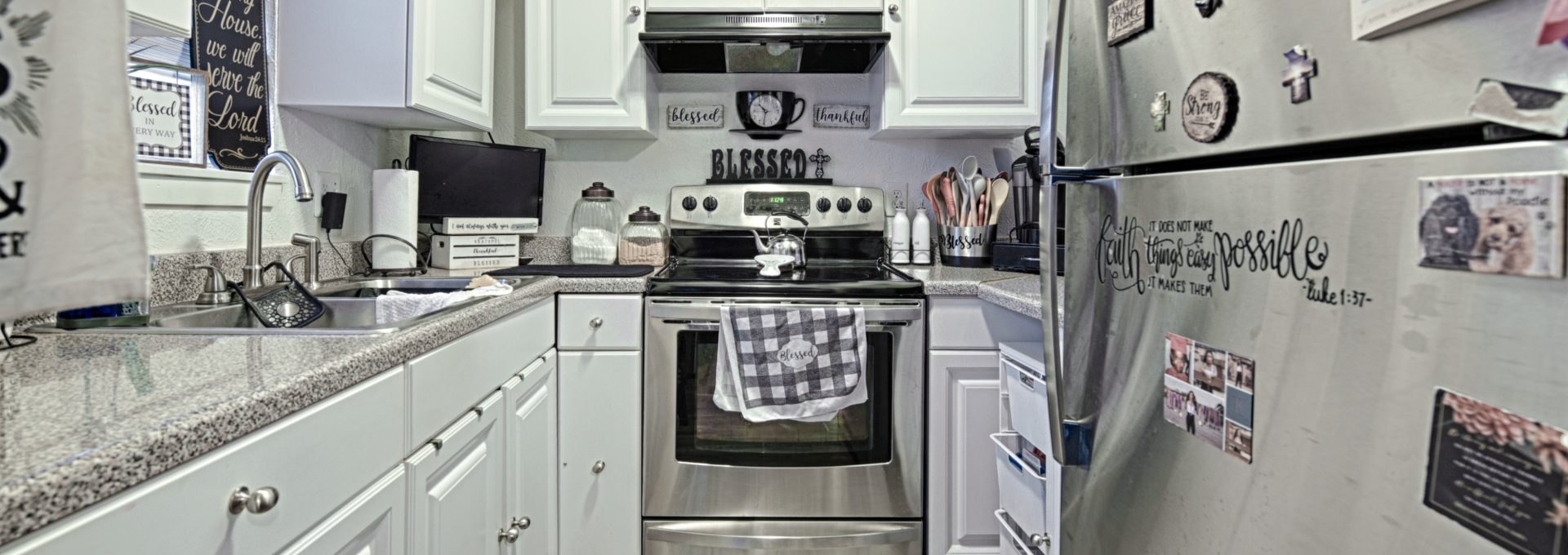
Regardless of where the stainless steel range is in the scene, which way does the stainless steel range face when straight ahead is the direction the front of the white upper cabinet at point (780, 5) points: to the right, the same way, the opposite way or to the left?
the same way

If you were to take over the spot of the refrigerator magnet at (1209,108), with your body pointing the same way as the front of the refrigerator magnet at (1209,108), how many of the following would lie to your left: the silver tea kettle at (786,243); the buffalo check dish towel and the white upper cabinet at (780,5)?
0

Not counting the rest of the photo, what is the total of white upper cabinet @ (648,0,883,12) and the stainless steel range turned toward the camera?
2

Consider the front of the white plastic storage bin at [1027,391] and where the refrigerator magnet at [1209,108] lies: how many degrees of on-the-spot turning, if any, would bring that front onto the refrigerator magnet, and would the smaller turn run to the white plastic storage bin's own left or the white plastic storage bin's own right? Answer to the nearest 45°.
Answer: approximately 45° to the white plastic storage bin's own left

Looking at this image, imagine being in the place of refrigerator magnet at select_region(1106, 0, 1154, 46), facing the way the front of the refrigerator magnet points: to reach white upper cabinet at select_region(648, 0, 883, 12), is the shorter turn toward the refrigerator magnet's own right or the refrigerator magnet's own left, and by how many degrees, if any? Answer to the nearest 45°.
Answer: approximately 90° to the refrigerator magnet's own right

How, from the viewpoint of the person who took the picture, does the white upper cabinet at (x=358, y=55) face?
facing the viewer and to the right of the viewer

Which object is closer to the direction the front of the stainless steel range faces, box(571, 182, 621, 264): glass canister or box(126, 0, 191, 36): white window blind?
the white window blind

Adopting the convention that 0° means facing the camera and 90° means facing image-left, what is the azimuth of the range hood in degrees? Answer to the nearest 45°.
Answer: approximately 0°

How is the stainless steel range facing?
toward the camera

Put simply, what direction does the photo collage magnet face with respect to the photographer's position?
facing the viewer and to the left of the viewer
